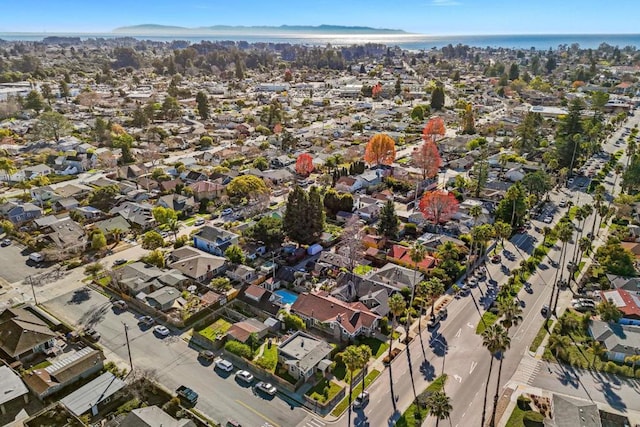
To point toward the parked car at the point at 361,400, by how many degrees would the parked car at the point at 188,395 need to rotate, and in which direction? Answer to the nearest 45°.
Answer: approximately 45° to its left

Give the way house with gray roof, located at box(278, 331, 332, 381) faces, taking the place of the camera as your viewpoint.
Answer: facing the viewer and to the right of the viewer

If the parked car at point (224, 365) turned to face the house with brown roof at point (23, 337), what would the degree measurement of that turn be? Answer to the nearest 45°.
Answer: approximately 45° to its left

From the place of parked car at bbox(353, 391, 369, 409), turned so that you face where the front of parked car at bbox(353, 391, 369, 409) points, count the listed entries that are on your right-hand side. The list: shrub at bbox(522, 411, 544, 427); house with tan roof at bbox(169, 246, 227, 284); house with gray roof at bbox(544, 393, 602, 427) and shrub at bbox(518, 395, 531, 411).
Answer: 1

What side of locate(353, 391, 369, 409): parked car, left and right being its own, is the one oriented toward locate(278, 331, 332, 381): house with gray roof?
right
